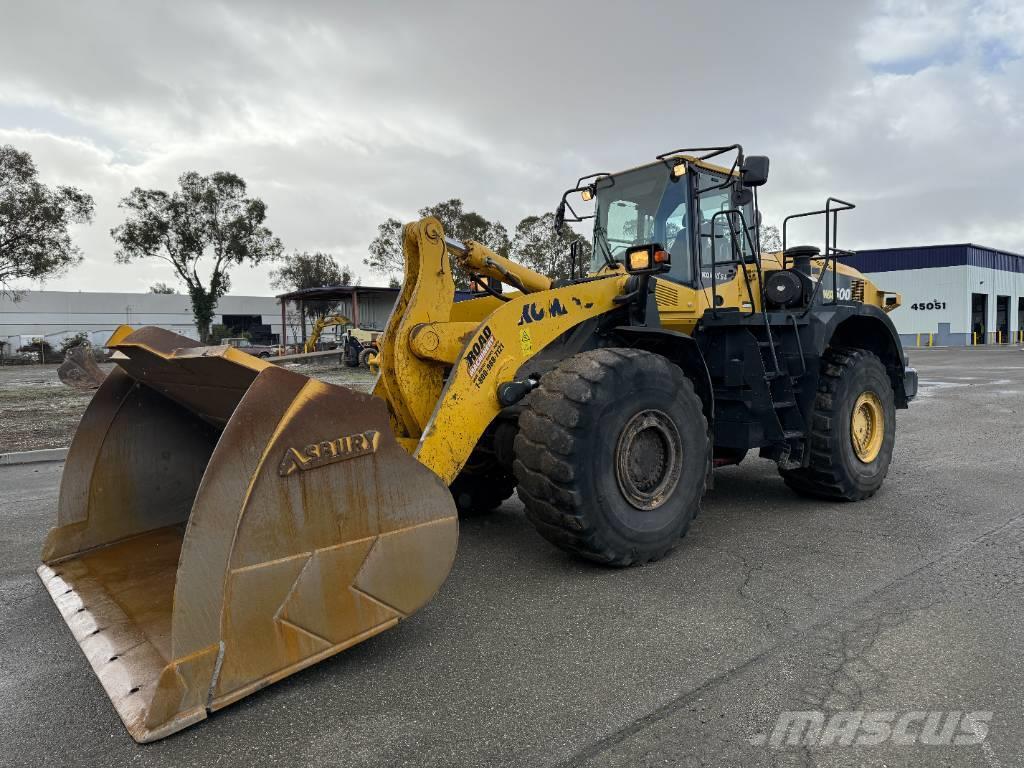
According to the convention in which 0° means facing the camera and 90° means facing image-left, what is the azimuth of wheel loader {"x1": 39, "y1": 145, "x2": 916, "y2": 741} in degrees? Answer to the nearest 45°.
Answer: approximately 45°

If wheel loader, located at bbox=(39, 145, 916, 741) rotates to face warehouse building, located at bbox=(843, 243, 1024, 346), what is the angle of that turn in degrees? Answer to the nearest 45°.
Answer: approximately 180°
